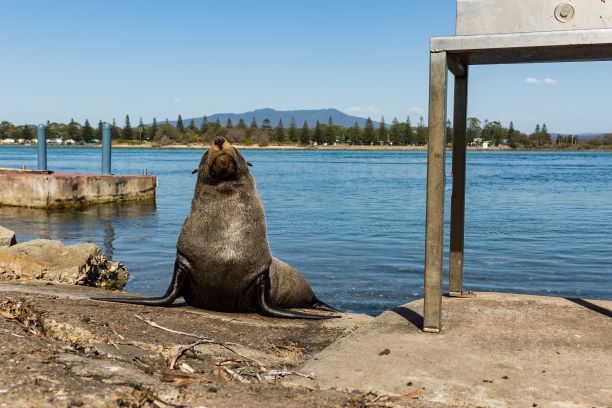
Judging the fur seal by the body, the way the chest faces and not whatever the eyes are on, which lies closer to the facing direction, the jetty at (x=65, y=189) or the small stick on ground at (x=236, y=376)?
the small stick on ground

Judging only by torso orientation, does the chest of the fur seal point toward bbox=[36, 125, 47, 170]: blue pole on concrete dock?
no

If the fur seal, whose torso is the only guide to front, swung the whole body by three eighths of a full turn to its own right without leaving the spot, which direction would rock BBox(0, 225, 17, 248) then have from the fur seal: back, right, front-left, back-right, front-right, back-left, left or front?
front

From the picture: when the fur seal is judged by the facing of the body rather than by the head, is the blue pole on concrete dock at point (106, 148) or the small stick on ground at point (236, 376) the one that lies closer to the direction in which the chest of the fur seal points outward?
the small stick on ground

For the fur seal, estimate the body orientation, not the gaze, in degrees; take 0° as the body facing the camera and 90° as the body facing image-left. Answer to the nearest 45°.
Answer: approximately 0°

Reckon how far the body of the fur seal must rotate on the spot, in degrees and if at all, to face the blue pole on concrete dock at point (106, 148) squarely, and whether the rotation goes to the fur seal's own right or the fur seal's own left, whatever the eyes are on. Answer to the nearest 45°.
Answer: approximately 180°

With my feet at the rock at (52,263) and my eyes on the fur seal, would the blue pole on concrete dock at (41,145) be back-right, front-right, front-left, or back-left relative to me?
back-left

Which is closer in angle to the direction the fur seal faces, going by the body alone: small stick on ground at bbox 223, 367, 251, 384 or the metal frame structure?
the small stick on ground

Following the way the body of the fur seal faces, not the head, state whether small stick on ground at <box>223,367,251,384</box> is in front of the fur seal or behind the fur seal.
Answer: in front

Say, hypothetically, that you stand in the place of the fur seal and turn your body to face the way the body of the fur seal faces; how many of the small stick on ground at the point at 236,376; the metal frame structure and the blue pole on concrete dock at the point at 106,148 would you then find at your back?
1

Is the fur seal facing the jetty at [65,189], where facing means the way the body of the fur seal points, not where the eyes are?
no
